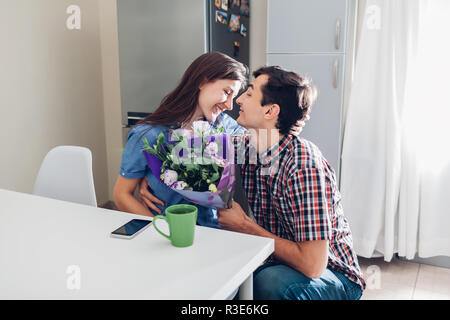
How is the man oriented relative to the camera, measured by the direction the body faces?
to the viewer's left

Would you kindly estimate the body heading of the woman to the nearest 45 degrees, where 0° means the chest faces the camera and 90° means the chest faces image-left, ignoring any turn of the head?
approximately 315°

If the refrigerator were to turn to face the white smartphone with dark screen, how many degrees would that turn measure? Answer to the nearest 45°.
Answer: approximately 45° to its left

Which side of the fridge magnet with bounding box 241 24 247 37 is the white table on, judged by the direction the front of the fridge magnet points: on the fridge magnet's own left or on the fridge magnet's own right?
on the fridge magnet's own right

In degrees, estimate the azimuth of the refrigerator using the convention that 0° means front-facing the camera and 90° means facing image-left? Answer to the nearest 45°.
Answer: approximately 45°

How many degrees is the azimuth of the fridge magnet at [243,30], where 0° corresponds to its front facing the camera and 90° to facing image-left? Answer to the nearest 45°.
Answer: approximately 315°

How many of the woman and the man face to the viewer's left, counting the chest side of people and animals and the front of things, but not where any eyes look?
1

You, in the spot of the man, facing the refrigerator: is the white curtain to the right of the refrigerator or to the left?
right
